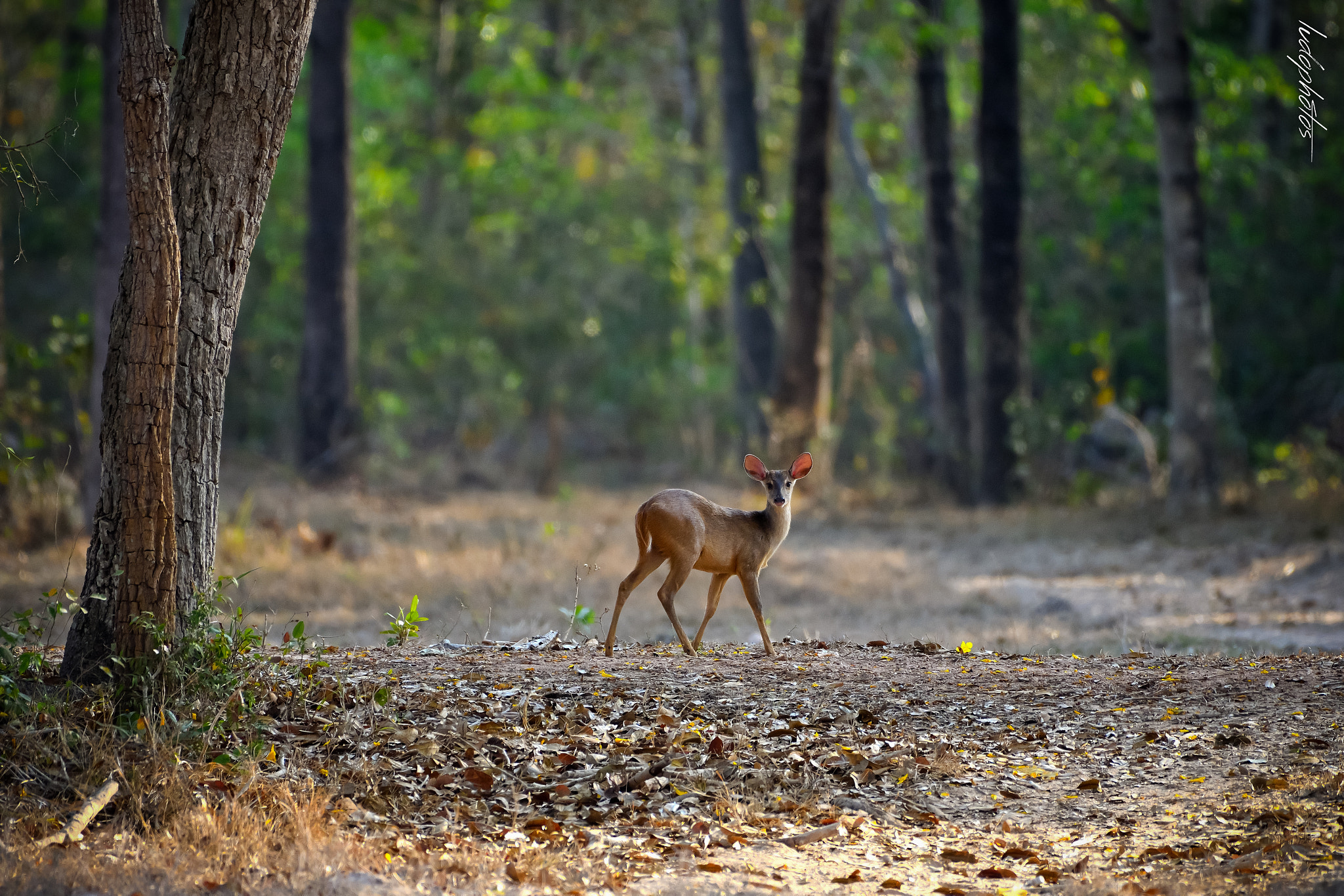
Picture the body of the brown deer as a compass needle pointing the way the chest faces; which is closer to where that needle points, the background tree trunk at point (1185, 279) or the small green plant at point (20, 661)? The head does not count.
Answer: the background tree trunk

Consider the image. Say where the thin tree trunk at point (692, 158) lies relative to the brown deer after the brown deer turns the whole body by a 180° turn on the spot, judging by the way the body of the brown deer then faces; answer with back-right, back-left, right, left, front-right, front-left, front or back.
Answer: right

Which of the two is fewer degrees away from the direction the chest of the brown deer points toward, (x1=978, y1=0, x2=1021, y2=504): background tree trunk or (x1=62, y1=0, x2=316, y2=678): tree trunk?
the background tree trunk

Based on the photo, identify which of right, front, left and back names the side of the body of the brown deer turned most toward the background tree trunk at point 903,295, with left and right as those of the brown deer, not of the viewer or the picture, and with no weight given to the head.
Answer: left

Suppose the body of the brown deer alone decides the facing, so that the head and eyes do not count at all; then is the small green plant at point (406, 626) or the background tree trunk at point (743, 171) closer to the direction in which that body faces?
the background tree trunk

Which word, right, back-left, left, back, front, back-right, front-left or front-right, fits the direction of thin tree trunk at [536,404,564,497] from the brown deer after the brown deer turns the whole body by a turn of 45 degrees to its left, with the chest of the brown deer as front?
front-left

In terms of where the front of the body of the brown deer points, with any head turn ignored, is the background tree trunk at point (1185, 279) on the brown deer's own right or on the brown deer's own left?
on the brown deer's own left

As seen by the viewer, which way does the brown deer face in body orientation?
to the viewer's right

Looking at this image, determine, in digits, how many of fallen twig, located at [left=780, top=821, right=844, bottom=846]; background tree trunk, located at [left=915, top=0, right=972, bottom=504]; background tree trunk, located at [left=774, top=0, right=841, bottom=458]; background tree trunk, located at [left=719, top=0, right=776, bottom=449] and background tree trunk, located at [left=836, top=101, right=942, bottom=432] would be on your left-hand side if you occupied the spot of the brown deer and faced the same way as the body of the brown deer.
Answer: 4

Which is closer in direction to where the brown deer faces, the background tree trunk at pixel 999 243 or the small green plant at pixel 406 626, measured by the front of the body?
the background tree trunk

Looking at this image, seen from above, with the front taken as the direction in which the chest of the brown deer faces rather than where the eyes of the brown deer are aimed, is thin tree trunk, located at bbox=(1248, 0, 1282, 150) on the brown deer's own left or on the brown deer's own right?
on the brown deer's own left
